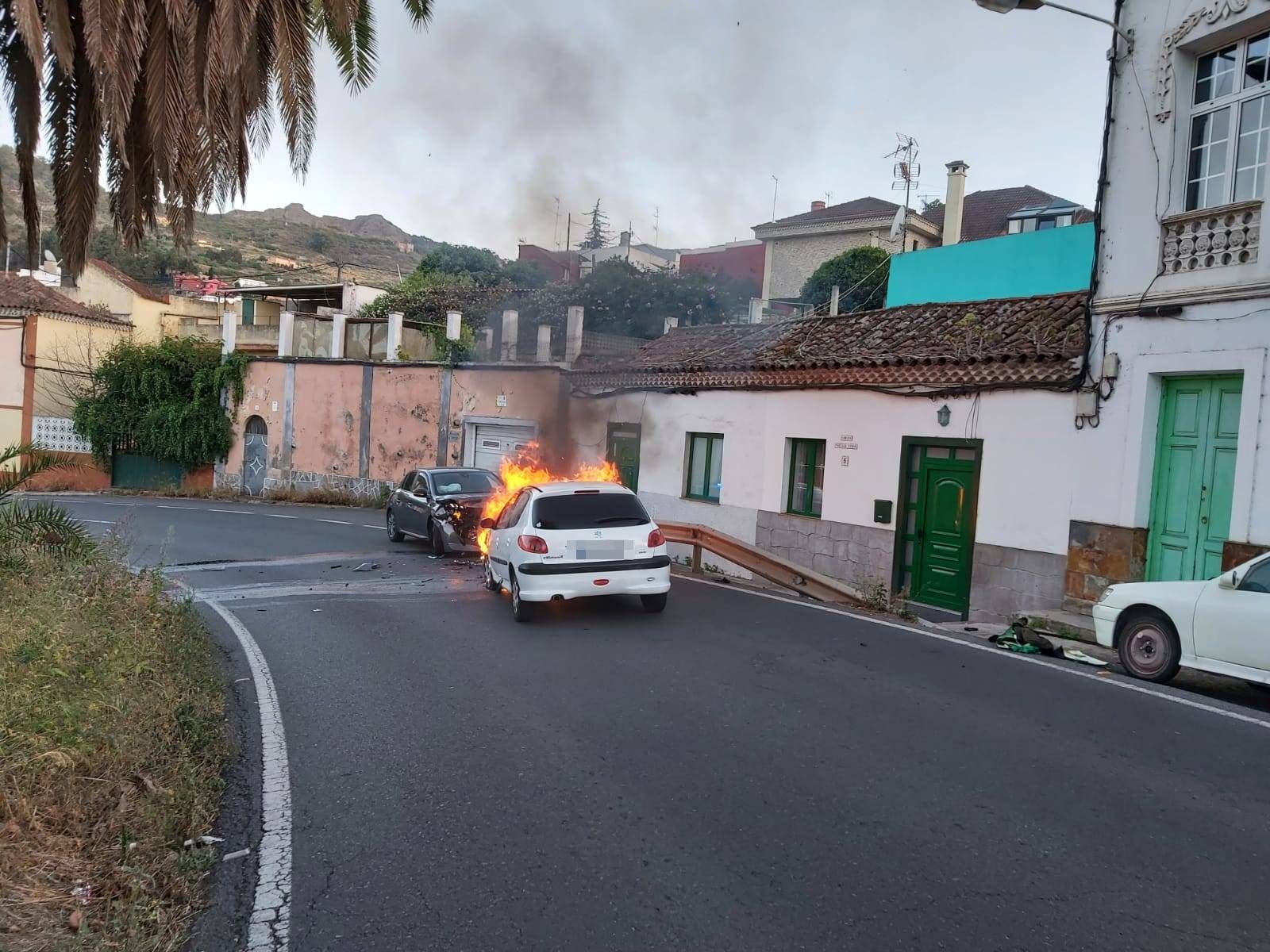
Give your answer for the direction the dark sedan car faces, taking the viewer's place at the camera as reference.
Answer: facing the viewer and to the right of the viewer

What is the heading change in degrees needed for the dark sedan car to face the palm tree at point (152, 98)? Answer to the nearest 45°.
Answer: approximately 45° to its right

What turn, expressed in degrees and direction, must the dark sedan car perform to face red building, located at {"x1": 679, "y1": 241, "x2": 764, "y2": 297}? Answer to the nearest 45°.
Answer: approximately 90° to its left

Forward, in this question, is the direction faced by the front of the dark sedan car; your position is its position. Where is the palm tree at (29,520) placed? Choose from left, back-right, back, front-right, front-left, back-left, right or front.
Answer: right

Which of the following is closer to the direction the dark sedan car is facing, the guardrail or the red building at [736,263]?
the guardrail

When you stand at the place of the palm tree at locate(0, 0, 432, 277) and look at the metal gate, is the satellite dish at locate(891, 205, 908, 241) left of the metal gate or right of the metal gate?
right

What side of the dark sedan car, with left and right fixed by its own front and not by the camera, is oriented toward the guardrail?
front

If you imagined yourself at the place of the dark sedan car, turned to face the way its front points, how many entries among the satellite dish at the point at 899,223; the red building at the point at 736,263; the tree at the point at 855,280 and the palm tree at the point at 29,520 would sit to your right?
1

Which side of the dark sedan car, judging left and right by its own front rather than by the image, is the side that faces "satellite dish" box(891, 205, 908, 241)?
left

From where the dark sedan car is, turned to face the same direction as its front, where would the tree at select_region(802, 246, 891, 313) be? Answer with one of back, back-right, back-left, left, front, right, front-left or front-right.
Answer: left

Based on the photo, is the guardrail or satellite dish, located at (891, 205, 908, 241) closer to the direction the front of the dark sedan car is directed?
the guardrail

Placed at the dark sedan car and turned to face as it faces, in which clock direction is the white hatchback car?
The white hatchback car is roughly at 1 o'clock from the dark sedan car.
